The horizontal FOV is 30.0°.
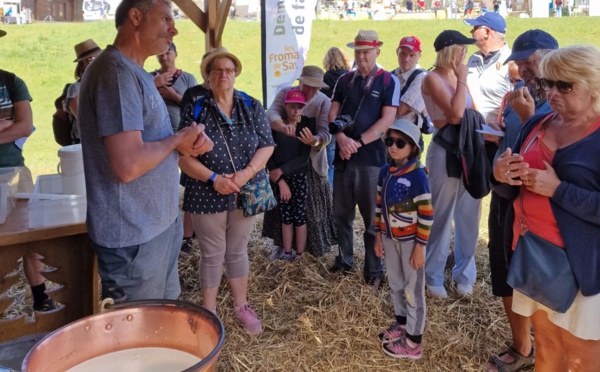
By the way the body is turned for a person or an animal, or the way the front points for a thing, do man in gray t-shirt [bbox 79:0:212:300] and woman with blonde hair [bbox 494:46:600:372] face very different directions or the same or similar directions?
very different directions

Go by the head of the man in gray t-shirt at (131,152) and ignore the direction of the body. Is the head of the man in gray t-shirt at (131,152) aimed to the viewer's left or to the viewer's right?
to the viewer's right

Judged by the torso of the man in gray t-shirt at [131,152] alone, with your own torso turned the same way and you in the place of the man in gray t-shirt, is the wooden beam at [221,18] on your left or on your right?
on your left

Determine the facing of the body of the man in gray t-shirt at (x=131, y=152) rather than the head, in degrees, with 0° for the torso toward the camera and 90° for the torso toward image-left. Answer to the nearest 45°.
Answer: approximately 270°

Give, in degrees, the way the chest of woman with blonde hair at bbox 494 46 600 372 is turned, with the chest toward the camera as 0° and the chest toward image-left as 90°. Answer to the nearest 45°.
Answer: approximately 45°

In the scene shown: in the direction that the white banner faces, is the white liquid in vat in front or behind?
in front

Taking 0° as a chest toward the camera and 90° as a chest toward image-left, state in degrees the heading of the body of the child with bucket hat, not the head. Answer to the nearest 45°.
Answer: approximately 45°

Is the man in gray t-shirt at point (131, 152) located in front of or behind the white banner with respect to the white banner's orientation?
in front

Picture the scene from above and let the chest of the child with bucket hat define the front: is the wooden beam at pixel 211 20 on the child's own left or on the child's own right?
on the child's own right
